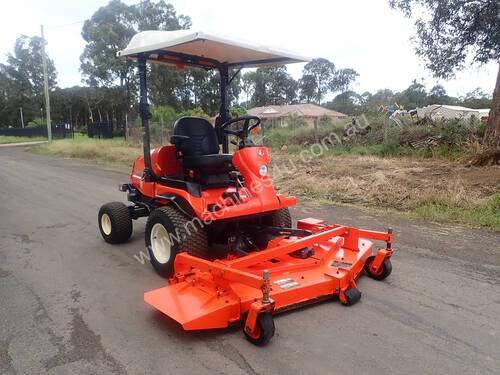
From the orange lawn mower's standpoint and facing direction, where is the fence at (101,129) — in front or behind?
behind

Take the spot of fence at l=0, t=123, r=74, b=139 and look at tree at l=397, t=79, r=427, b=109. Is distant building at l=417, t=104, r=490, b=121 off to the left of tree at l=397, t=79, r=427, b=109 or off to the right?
right

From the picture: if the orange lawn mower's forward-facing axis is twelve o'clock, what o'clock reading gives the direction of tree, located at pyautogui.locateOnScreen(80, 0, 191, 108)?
The tree is roughly at 7 o'clock from the orange lawn mower.

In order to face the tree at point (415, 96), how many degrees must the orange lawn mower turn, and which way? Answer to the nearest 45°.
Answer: approximately 90° to its left

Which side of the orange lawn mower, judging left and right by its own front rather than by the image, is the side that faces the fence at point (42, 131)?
back

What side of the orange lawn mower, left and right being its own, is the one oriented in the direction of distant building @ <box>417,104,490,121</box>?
left

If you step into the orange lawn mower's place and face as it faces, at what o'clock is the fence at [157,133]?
The fence is roughly at 7 o'clock from the orange lawn mower.

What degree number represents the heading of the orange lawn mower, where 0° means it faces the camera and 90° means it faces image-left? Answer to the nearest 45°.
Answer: approximately 315°

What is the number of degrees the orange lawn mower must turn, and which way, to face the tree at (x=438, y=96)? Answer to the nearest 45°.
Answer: approximately 90° to its left

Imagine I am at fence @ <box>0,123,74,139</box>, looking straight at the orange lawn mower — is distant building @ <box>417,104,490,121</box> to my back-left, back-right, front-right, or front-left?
front-left
